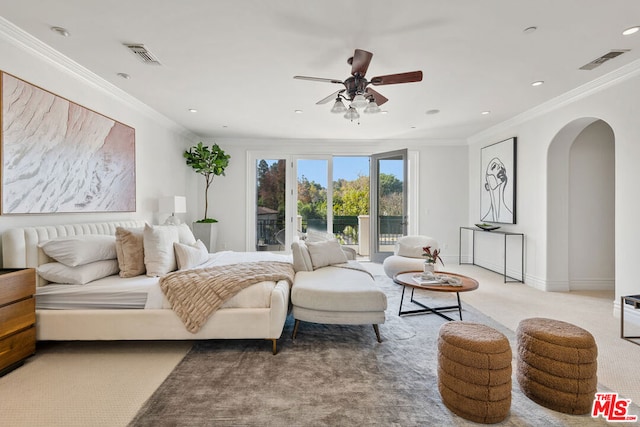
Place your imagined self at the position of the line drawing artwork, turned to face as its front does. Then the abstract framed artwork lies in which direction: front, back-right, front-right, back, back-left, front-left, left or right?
front

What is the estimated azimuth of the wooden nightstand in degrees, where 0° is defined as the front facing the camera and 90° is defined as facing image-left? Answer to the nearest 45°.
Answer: approximately 315°

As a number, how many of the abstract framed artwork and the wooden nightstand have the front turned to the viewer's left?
0

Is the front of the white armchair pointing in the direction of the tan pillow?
yes

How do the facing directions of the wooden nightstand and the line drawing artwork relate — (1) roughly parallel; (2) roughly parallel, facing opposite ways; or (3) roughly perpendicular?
roughly parallel, facing opposite ways

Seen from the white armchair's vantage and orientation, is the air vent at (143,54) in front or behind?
in front

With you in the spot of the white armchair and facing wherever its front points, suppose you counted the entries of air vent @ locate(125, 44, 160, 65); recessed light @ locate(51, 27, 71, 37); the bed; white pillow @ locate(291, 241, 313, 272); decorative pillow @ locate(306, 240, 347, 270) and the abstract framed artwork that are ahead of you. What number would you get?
6

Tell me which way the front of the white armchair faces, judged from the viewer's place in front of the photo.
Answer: facing the viewer and to the left of the viewer

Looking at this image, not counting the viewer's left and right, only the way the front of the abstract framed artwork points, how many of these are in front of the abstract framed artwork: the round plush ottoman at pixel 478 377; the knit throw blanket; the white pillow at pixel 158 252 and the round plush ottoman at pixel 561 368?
4

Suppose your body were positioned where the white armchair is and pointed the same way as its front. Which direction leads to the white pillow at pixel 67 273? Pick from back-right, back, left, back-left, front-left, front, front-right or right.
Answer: front

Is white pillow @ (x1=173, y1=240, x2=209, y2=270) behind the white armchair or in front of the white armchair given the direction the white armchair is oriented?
in front

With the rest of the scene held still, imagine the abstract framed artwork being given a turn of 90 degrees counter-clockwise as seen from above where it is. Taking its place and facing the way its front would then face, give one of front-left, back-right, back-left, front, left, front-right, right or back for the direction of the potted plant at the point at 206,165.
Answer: front

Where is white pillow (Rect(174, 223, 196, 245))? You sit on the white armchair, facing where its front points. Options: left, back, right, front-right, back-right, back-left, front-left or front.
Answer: front

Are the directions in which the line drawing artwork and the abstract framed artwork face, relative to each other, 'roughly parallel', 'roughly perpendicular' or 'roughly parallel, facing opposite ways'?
roughly parallel, facing opposite ways

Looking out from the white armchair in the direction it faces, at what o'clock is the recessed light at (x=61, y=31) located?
The recessed light is roughly at 12 o'clock from the white armchair.

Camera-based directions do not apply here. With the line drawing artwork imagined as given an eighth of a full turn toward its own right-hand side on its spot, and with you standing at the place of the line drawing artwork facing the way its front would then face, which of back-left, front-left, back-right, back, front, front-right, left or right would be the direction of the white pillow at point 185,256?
front-left

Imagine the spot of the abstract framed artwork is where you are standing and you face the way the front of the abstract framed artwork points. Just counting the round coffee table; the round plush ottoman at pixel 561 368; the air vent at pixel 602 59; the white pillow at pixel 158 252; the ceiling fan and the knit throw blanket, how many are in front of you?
6
